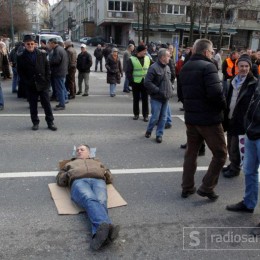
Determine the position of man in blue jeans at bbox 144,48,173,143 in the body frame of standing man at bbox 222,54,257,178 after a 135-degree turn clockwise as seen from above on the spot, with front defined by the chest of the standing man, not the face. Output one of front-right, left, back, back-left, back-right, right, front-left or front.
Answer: front-left

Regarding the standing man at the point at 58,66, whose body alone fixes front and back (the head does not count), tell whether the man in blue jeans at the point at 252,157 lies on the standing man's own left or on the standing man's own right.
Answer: on the standing man's own left

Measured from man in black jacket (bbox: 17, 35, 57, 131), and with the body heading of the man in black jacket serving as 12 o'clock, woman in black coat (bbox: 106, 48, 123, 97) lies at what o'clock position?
The woman in black coat is roughly at 7 o'clock from the man in black jacket.

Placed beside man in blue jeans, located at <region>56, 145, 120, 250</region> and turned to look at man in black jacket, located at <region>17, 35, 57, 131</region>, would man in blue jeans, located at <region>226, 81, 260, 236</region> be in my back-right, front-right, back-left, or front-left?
back-right

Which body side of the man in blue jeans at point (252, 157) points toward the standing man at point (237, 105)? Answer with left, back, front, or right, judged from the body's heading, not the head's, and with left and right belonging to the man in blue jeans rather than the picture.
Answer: right

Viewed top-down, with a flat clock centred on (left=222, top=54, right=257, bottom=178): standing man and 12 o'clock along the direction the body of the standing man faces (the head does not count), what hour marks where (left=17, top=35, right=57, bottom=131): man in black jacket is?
The man in black jacket is roughly at 2 o'clock from the standing man.

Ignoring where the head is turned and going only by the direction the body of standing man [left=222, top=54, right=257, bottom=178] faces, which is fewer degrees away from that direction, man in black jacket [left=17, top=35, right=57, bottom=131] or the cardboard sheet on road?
the cardboard sheet on road

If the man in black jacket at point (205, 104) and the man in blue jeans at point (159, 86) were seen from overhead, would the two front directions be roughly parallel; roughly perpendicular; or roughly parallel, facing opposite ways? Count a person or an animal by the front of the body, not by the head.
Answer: roughly perpendicular

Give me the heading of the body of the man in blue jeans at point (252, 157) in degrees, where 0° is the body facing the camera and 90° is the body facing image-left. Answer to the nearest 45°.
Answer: approximately 90°
